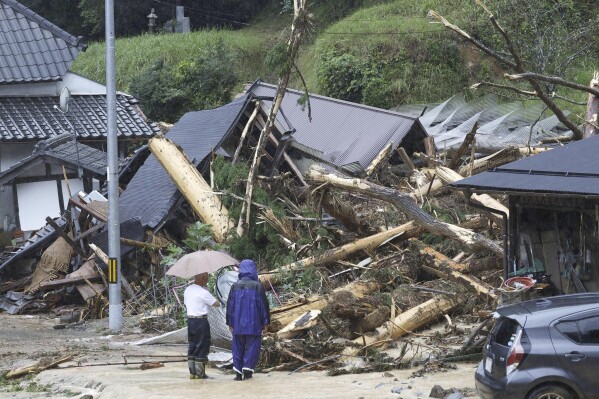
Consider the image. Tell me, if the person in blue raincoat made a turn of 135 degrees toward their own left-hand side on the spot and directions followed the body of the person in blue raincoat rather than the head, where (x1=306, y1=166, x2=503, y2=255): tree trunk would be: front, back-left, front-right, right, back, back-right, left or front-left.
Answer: back

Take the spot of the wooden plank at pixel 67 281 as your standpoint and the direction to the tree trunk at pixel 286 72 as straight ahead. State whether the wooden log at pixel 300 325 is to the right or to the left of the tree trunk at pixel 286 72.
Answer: right

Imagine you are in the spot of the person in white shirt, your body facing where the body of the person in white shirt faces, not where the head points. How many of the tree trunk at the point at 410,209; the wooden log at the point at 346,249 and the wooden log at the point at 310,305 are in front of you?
3

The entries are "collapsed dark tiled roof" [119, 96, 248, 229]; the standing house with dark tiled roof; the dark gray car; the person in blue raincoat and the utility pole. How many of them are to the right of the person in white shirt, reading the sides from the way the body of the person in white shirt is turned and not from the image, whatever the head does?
2

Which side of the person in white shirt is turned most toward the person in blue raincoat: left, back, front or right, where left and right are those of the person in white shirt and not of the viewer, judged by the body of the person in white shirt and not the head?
right

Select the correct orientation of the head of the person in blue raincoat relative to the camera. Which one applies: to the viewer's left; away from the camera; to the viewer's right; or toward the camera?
away from the camera

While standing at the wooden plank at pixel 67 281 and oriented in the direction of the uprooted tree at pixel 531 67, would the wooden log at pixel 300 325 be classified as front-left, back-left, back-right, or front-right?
front-right

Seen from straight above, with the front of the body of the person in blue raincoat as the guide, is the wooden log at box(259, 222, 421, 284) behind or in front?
in front

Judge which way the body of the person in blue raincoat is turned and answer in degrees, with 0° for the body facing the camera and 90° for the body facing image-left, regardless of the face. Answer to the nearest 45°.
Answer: approximately 180°

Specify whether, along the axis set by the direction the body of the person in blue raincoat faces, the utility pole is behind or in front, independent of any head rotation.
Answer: in front

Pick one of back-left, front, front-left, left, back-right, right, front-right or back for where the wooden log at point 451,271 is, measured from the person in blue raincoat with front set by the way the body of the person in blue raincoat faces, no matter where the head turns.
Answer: front-right

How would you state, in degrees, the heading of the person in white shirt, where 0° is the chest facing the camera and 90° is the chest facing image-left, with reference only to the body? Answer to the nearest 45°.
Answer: approximately 225°

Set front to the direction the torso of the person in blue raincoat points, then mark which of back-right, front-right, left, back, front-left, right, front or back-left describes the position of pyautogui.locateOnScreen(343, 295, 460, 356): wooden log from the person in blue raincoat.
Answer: front-right

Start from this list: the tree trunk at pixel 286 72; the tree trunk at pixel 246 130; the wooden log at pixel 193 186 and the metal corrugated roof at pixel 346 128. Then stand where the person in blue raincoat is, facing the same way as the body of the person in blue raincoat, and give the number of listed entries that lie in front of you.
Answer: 4

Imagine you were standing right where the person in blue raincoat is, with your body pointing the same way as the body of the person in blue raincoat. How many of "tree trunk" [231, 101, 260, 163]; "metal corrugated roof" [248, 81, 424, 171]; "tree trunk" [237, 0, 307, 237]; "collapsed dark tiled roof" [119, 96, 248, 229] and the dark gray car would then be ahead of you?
4

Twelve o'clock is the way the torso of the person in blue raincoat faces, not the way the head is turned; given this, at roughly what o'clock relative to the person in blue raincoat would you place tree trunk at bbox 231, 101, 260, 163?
The tree trunk is roughly at 12 o'clock from the person in blue raincoat.

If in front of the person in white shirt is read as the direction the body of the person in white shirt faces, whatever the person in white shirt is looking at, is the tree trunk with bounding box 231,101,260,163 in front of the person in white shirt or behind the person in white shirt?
in front

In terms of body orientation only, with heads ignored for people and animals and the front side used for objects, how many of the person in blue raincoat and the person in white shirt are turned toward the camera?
0
